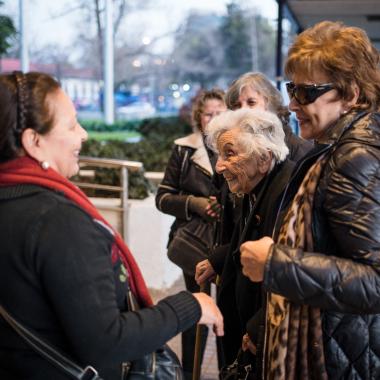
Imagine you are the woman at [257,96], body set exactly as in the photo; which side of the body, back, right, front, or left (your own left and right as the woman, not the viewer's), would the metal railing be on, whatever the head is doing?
right

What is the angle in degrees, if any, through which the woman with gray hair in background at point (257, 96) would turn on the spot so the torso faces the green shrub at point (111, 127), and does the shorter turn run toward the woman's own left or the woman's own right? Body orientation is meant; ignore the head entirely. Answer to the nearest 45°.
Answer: approximately 135° to the woman's own right

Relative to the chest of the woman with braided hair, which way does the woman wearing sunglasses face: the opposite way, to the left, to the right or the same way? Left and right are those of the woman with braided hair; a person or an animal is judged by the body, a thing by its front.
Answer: the opposite way

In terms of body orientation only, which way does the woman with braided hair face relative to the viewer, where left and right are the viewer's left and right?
facing to the right of the viewer

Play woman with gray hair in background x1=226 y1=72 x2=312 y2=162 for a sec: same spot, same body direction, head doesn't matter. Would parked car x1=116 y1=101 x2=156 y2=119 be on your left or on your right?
on your right

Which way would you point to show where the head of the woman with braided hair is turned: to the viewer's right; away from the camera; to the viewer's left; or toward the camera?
to the viewer's right

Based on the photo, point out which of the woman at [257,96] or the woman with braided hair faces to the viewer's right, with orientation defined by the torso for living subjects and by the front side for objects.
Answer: the woman with braided hair

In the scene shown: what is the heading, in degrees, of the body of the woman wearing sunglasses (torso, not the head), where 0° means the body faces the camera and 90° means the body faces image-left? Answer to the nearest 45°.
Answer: approximately 90°

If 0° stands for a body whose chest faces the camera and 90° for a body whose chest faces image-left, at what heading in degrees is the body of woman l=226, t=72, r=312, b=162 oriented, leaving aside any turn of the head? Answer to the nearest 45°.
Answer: approximately 45°

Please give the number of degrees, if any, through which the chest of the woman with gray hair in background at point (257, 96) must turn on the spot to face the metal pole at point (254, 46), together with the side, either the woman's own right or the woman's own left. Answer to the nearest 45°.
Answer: approximately 135° to the woman's own right
